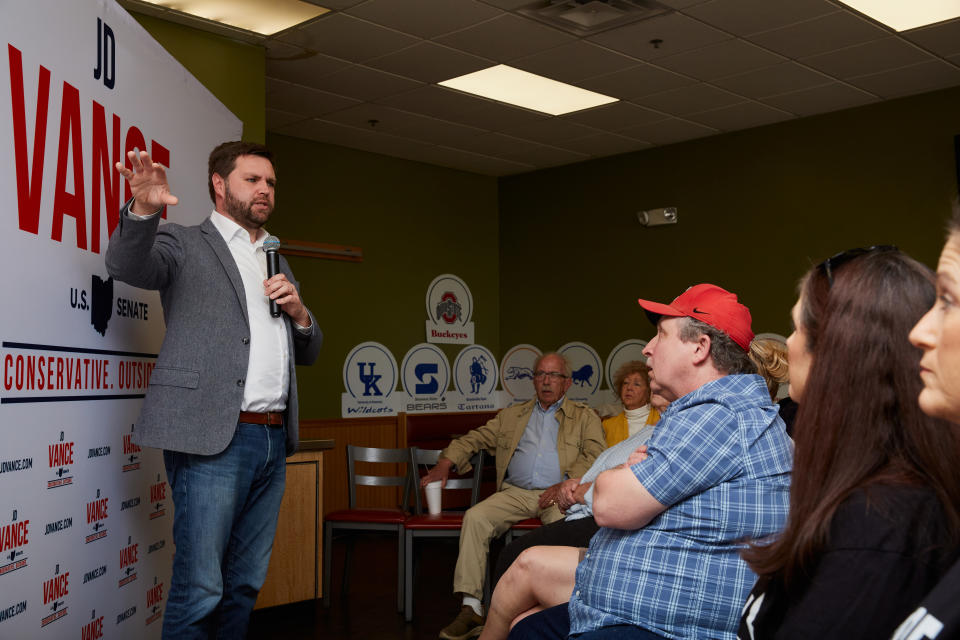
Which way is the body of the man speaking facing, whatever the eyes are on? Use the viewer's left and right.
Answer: facing the viewer and to the right of the viewer

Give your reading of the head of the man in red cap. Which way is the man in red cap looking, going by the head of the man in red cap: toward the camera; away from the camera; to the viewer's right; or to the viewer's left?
to the viewer's left

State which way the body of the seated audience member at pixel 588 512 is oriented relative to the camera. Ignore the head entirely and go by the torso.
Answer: to the viewer's left

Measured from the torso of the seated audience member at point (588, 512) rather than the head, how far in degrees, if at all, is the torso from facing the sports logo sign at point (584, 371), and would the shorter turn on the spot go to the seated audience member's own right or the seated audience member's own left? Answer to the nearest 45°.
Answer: approximately 90° to the seated audience member's own right

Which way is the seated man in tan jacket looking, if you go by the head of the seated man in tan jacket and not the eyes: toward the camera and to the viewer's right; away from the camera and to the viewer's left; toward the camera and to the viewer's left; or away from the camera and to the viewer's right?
toward the camera and to the viewer's left

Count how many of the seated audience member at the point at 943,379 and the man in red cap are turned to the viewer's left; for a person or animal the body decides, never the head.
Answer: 2

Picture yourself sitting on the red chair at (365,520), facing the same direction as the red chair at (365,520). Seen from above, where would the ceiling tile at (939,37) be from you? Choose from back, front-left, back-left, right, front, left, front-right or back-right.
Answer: left

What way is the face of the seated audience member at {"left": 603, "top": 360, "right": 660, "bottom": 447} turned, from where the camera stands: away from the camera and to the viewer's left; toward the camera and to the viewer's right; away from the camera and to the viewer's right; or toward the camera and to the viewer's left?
toward the camera and to the viewer's left

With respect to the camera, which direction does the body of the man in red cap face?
to the viewer's left

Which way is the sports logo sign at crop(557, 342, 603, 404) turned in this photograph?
toward the camera

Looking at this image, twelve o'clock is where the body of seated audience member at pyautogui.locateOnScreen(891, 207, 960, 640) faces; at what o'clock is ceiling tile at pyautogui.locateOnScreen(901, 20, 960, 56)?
The ceiling tile is roughly at 3 o'clock from the seated audience member.
